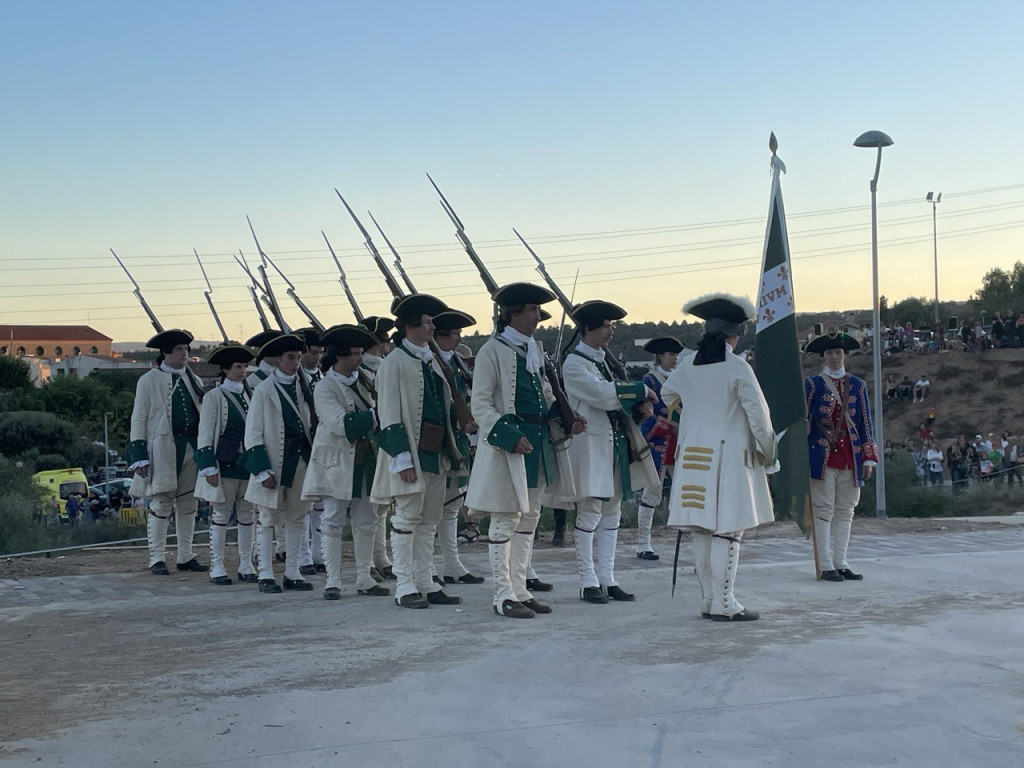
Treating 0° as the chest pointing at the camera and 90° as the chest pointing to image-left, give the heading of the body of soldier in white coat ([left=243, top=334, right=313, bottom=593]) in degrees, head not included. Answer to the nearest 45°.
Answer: approximately 315°

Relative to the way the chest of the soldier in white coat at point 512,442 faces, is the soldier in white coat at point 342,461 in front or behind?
behind

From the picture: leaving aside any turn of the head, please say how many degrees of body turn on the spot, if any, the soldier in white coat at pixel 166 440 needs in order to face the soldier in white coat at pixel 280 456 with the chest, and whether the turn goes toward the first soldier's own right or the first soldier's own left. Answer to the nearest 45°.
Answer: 0° — they already face them

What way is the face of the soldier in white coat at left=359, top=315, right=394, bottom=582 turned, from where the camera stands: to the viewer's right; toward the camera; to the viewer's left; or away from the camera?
to the viewer's right

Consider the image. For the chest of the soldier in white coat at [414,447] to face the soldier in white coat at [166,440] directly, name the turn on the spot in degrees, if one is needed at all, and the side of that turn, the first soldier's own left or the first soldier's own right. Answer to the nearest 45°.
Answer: approximately 180°

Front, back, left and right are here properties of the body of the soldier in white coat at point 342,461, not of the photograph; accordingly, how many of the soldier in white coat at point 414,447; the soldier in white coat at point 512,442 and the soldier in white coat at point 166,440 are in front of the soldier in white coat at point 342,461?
2

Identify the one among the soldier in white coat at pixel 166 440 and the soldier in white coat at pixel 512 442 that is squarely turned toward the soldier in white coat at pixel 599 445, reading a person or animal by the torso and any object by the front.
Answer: the soldier in white coat at pixel 166 440

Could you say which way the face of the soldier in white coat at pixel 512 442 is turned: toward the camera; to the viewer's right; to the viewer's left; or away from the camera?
to the viewer's right

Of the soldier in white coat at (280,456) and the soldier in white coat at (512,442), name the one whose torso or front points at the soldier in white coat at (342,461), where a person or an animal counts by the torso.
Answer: the soldier in white coat at (280,456)

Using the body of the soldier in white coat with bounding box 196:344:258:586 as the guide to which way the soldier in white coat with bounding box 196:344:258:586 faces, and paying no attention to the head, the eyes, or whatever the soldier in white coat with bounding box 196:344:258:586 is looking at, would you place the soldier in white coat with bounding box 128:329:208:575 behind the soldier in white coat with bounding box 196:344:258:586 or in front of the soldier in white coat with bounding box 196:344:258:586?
behind

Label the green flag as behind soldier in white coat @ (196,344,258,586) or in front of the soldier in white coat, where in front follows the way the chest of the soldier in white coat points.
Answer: in front
